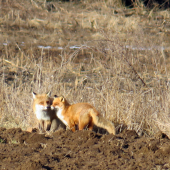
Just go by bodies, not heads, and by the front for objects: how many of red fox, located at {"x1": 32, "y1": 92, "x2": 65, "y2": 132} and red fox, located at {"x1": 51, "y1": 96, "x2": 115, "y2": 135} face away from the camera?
0

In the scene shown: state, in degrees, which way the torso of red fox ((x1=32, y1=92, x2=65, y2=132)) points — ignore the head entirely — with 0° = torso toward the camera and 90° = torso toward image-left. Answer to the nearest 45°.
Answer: approximately 45°

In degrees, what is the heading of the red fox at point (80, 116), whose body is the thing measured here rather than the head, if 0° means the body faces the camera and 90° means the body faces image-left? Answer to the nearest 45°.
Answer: approximately 90°

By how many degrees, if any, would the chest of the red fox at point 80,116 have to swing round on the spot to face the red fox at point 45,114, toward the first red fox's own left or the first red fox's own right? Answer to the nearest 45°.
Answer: approximately 45° to the first red fox's own right

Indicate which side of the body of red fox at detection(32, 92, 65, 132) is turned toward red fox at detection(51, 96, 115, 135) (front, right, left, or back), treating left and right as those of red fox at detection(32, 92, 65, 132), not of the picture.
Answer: left
